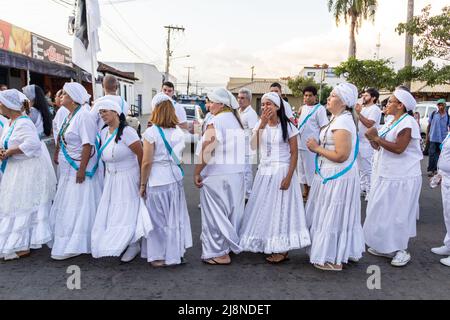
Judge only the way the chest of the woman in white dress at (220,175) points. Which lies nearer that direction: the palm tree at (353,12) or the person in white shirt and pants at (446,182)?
the palm tree

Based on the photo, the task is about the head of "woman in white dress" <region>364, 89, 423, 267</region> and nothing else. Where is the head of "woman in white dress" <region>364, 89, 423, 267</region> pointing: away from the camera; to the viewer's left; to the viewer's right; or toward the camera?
to the viewer's left

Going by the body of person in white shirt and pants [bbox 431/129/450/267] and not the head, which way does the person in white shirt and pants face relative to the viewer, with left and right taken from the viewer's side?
facing to the left of the viewer

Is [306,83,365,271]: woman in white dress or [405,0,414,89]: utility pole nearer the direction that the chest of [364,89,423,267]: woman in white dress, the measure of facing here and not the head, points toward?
the woman in white dress

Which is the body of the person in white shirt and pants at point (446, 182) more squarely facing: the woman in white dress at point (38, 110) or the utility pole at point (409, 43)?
the woman in white dress

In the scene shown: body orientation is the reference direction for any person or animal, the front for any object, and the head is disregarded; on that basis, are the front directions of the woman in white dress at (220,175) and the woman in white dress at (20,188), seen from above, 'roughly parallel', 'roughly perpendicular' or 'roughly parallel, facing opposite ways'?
roughly perpendicular

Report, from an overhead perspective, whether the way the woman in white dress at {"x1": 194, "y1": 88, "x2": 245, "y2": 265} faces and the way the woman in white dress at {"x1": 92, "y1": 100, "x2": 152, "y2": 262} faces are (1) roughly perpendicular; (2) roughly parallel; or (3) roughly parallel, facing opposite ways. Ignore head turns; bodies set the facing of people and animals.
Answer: roughly perpendicular
